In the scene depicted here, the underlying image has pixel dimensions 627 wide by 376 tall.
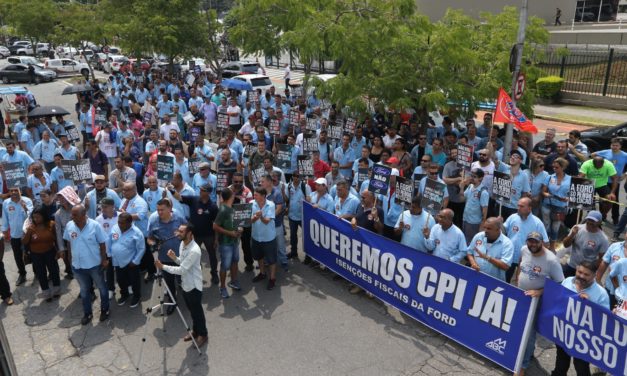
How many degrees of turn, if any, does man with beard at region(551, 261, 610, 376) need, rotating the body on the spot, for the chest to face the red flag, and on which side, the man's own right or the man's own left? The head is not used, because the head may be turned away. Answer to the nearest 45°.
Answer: approximately 135° to the man's own right

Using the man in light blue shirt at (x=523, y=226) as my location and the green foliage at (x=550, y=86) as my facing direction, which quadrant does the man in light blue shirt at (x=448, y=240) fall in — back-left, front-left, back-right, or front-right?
back-left

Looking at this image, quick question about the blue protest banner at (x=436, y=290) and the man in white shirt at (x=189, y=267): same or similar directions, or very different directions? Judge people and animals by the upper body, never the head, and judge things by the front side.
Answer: same or similar directions

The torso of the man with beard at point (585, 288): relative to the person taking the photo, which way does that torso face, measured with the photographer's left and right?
facing the viewer and to the left of the viewer

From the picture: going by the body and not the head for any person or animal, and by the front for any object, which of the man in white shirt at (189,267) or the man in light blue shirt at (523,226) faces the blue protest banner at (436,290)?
the man in light blue shirt

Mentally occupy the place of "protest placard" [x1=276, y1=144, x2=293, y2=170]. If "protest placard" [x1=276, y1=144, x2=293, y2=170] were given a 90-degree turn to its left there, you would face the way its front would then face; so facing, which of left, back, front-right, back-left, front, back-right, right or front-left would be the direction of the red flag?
front

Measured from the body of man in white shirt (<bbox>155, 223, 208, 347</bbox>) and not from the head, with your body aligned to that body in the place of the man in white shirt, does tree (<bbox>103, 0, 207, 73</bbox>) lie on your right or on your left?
on your right

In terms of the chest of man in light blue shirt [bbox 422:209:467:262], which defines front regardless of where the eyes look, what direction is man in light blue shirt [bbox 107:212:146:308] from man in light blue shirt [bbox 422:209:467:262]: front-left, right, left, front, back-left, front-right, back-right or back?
front-right

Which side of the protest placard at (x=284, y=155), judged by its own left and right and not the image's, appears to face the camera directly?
front

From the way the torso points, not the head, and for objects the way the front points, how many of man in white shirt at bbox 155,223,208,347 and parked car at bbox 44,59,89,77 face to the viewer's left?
1

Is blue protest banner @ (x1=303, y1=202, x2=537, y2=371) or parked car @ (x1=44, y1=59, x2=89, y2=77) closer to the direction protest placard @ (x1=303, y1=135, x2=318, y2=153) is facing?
the blue protest banner

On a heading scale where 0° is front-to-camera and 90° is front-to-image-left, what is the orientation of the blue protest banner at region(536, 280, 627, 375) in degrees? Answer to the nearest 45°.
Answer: approximately 45°

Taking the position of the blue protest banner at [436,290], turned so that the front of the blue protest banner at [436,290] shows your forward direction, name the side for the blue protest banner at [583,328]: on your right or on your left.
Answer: on your left
